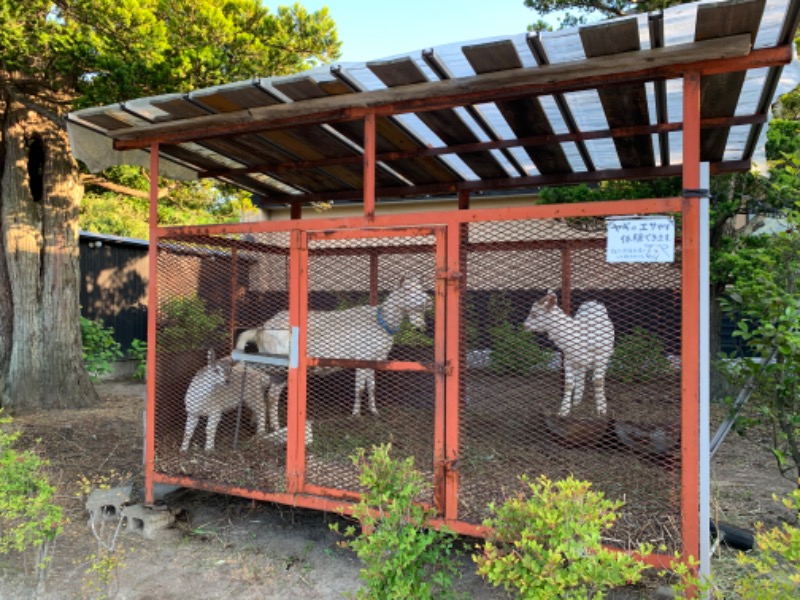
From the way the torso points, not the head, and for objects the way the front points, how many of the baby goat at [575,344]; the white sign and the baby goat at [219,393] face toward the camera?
1

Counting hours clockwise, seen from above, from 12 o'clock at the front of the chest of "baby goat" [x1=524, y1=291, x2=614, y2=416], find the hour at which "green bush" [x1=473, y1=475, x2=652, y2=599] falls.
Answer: The green bush is roughly at 9 o'clock from the baby goat.

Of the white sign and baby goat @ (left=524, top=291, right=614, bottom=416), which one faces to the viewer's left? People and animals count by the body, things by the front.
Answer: the baby goat

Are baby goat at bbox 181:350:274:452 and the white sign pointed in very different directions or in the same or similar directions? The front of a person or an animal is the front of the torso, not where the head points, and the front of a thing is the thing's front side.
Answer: same or similar directions

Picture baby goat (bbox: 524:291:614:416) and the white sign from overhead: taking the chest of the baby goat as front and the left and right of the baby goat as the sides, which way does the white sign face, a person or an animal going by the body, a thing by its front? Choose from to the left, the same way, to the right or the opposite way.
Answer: to the left

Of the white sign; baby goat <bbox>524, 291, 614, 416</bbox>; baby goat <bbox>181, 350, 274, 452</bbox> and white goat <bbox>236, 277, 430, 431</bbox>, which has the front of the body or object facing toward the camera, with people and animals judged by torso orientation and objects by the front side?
the white sign

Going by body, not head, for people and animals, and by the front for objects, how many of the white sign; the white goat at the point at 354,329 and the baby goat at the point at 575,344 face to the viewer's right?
1

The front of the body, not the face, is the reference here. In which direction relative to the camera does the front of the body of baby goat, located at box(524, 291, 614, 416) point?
to the viewer's left

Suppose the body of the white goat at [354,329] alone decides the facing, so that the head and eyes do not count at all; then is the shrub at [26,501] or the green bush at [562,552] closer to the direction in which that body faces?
the green bush

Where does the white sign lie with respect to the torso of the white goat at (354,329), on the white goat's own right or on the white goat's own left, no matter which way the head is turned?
on the white goat's own right

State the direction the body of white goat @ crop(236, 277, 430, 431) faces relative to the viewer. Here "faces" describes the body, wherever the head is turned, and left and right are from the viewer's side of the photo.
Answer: facing to the right of the viewer
